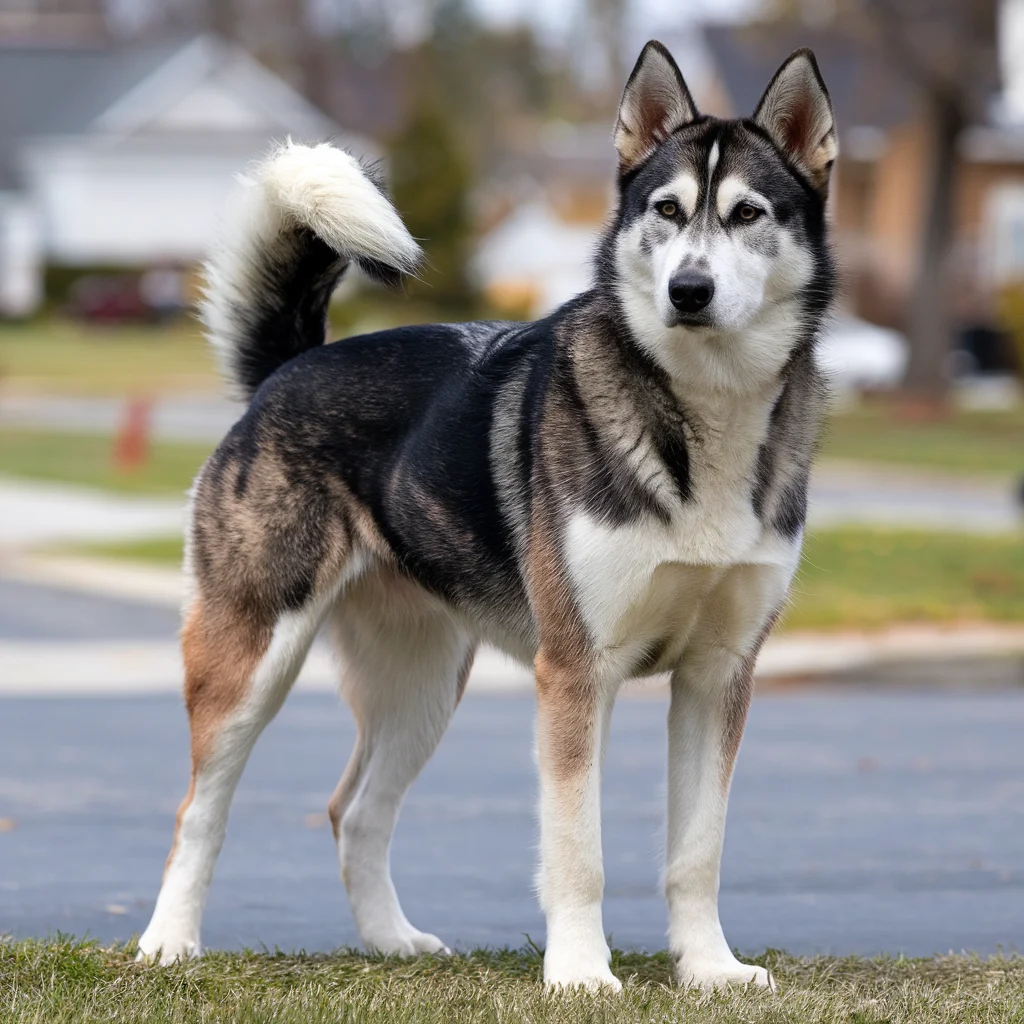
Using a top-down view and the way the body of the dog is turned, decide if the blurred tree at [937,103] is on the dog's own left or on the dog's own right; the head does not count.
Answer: on the dog's own left

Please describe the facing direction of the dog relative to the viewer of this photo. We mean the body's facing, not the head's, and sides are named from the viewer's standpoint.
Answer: facing the viewer and to the right of the viewer

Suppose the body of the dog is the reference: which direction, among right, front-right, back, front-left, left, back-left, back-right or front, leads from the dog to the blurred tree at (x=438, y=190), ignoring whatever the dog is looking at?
back-left

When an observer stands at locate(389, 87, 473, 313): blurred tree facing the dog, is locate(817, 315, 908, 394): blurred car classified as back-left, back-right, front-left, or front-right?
front-left

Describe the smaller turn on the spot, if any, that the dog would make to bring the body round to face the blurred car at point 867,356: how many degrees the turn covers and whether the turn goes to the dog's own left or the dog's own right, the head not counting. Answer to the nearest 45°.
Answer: approximately 135° to the dog's own left

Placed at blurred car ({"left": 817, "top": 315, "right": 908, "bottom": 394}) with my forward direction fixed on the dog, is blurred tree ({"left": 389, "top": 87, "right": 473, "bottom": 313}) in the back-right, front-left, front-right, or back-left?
back-right
